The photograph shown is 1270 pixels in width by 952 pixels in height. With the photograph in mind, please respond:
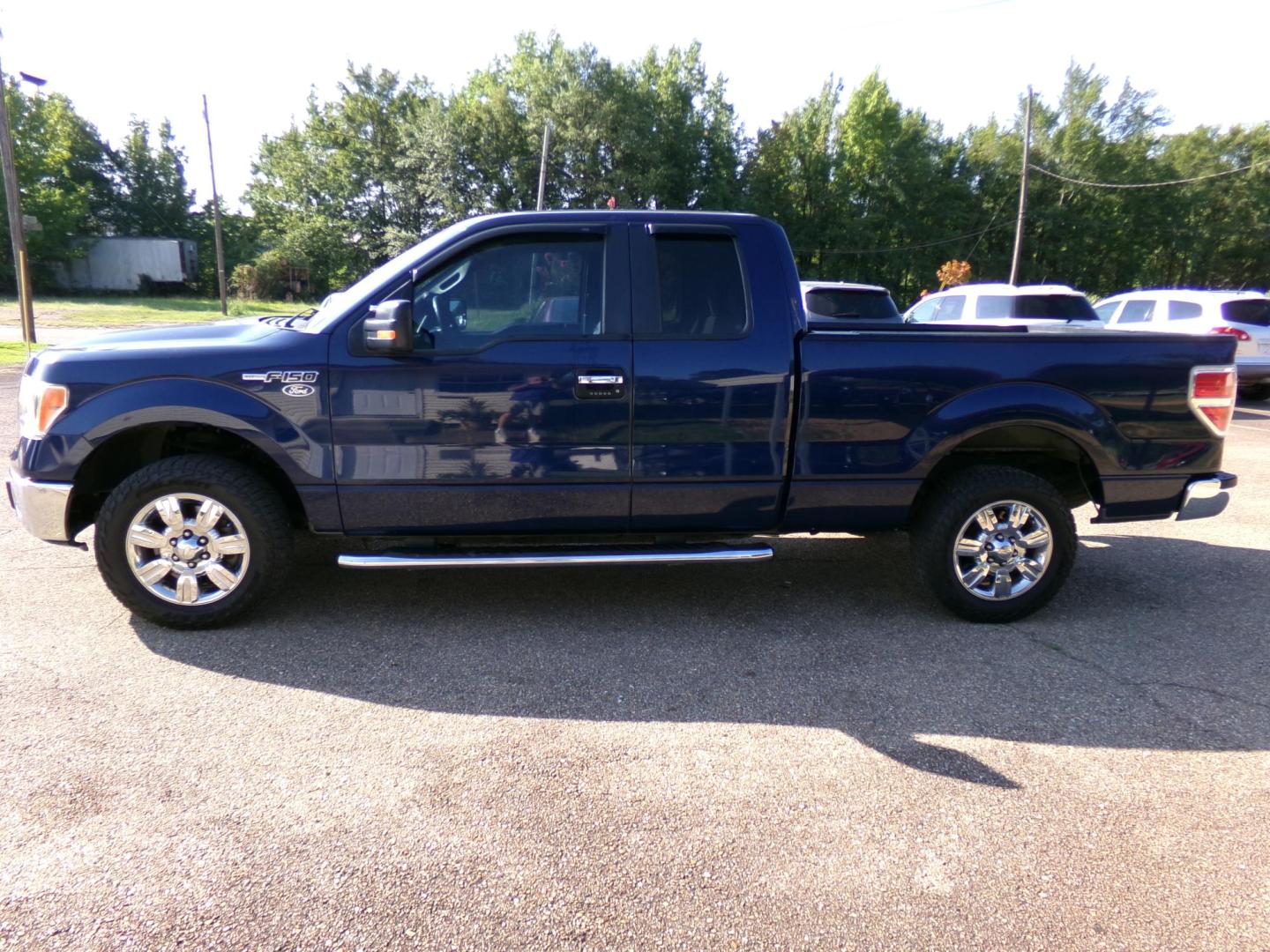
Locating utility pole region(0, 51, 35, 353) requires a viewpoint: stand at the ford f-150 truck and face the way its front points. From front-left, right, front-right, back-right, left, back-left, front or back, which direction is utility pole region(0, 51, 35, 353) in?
front-right

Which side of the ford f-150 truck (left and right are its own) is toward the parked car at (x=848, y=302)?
right

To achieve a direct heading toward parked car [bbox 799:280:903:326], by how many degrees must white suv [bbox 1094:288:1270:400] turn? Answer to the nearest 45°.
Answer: approximately 90° to its left

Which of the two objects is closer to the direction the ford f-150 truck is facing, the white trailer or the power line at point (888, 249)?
the white trailer

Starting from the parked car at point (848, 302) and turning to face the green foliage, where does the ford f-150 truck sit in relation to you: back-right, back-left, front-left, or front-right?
back-left

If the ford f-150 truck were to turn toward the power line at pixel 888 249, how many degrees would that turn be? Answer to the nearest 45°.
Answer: approximately 90° to its right

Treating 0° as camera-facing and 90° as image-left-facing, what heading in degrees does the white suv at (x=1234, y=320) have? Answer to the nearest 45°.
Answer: approximately 135°

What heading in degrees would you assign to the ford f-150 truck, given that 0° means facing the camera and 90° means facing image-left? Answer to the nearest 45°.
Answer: approximately 90°

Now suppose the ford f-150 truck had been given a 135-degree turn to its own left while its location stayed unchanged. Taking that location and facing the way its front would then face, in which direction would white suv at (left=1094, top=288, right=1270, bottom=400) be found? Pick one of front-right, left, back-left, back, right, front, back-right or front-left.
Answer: left

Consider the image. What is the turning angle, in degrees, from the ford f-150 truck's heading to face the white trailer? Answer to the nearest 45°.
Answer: approximately 45° to its right
